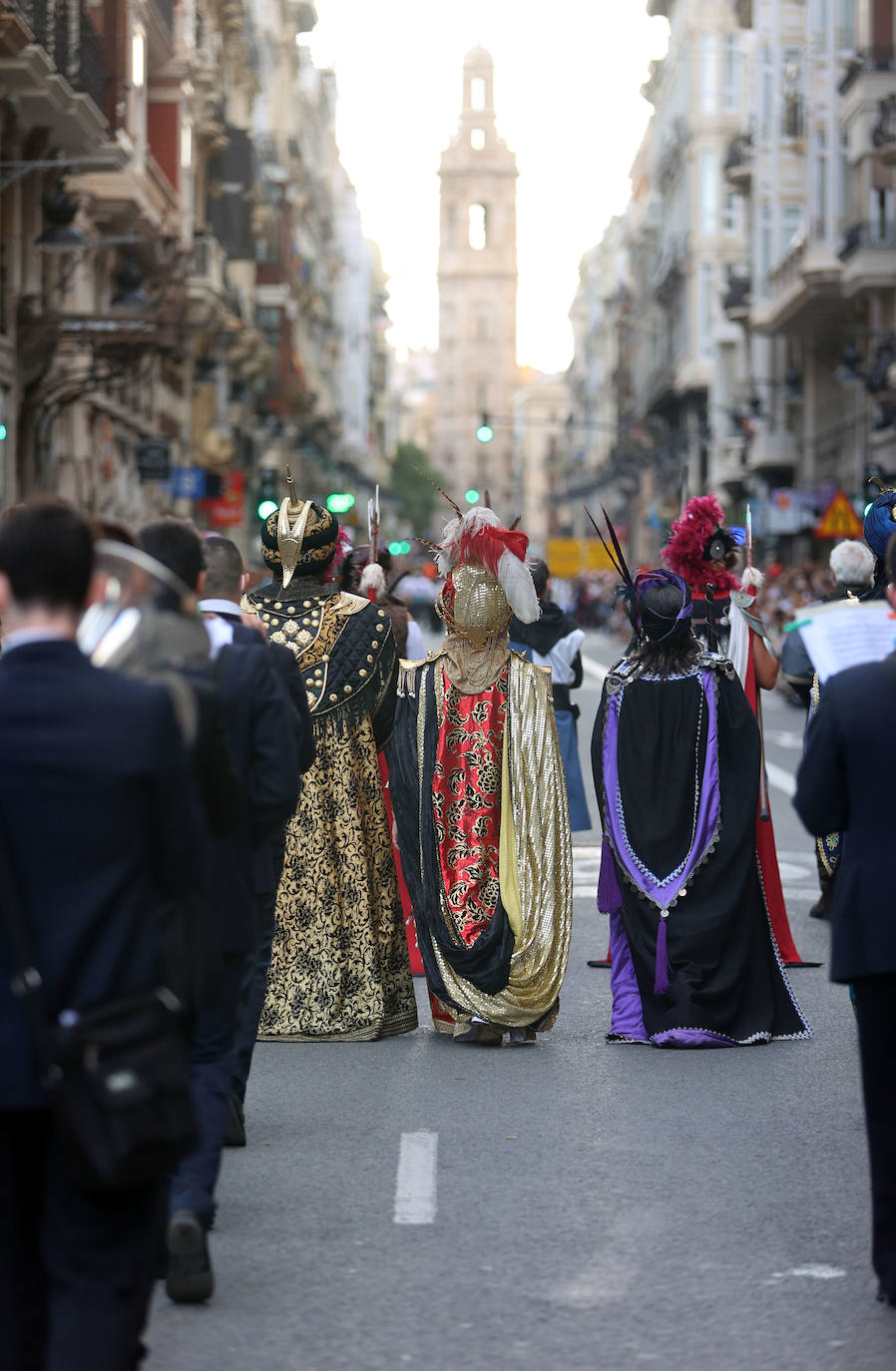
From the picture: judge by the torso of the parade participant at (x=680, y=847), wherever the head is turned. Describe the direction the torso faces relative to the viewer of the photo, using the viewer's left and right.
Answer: facing away from the viewer

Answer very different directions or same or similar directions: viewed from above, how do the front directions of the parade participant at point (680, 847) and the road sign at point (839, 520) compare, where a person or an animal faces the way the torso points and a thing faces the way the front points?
very different directions

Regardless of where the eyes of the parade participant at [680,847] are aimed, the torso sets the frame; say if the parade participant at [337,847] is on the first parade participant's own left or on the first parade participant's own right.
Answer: on the first parade participant's own left

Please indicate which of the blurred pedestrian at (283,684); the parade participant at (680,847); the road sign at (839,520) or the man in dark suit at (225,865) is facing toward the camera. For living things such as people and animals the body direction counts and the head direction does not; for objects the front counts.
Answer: the road sign

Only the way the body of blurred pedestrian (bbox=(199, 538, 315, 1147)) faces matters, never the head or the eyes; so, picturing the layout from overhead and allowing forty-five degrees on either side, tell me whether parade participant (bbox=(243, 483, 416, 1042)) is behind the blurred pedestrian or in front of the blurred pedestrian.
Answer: in front

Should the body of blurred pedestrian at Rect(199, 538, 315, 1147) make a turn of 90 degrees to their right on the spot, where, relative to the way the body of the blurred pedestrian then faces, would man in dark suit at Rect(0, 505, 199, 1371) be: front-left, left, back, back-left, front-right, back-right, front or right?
right

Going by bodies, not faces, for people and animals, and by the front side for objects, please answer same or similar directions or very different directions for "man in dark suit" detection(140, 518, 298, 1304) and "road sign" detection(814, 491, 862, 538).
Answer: very different directions

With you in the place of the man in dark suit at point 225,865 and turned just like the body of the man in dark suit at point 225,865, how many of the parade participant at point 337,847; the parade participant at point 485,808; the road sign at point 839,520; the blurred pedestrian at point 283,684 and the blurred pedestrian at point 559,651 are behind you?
0

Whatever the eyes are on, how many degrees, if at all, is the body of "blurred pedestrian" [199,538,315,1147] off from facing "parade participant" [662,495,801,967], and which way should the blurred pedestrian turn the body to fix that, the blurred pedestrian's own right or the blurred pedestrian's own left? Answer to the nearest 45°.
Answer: approximately 45° to the blurred pedestrian's own right

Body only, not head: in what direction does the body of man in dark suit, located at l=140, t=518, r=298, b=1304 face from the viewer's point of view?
away from the camera

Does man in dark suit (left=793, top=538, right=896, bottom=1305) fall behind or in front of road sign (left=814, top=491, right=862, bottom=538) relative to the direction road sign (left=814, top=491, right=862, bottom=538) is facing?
in front

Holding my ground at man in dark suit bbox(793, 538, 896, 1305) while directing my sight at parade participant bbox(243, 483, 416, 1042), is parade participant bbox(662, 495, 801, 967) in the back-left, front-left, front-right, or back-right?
front-right

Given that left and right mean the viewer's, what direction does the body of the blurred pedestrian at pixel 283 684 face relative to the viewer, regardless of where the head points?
facing away from the viewer

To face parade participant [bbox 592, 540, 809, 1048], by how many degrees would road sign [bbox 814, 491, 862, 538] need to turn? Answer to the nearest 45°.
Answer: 0° — it already faces them

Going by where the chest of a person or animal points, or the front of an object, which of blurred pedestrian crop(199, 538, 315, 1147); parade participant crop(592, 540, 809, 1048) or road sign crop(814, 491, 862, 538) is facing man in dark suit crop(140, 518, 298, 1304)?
the road sign

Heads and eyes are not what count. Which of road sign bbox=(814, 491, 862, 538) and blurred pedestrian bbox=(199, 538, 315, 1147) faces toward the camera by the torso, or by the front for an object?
the road sign

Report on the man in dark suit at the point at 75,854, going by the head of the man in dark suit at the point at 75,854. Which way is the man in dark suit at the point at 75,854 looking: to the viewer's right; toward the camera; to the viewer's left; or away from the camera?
away from the camera

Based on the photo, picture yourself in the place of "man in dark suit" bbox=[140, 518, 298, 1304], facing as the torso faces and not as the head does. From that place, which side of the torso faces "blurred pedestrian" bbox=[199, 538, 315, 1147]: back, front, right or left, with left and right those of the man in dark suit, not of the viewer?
front

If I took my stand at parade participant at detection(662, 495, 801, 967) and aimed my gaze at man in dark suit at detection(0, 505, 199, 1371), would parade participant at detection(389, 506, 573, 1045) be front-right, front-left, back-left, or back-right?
front-right

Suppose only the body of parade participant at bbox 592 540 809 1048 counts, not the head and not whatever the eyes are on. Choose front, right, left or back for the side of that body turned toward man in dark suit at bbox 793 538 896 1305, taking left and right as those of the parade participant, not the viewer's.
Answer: back
